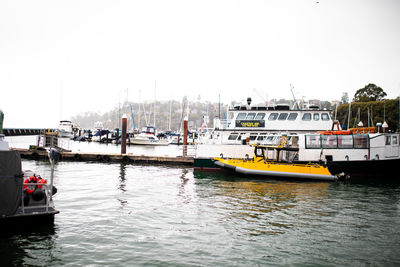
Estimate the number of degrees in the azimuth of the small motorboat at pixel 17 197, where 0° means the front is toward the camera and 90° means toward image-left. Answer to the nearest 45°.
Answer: approximately 90°

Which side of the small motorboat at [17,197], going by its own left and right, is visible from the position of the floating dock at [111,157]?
right
